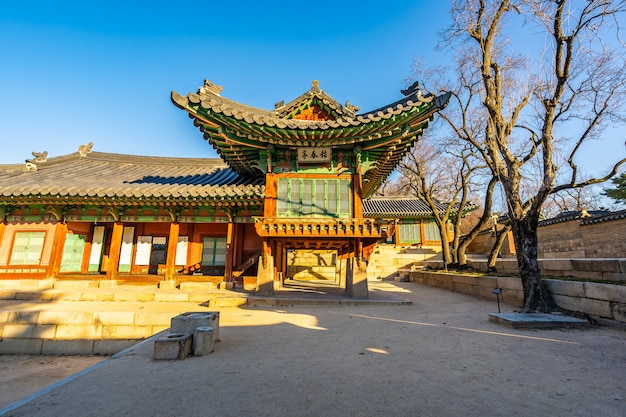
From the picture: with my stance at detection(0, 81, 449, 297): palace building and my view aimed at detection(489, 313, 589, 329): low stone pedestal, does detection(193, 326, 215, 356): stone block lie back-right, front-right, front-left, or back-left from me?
front-right

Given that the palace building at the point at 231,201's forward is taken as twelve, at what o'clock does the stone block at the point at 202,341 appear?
The stone block is roughly at 12 o'clock from the palace building.

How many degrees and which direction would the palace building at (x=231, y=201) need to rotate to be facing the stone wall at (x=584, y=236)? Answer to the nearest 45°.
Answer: approximately 90° to its left

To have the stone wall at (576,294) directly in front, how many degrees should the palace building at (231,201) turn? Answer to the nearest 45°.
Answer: approximately 45° to its left

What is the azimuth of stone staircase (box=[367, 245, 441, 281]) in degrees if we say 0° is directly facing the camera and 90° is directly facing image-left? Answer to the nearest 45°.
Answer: approximately 0°

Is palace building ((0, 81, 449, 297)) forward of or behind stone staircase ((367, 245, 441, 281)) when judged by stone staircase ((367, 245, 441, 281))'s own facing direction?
forward

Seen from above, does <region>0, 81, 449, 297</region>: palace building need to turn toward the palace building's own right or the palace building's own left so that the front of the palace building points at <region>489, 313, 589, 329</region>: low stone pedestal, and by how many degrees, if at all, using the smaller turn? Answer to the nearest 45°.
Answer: approximately 45° to the palace building's own left

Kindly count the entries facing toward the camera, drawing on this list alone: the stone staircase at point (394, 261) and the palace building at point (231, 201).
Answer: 2

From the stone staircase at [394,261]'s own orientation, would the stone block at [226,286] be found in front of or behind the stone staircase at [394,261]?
in front

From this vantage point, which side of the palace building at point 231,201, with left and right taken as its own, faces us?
front

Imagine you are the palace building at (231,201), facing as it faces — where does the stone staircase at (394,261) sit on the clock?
The stone staircase is roughly at 8 o'clock from the palace building.

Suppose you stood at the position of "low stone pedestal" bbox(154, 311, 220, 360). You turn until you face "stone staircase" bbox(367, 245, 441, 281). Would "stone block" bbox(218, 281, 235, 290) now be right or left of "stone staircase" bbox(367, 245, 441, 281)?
left

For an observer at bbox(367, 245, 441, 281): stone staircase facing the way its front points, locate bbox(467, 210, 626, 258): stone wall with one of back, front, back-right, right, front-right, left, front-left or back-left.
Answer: left

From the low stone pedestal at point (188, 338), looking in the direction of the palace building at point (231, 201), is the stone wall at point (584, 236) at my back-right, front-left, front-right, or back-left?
front-right
